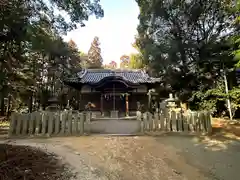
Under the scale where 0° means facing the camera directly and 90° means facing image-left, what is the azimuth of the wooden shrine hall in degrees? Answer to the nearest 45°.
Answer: approximately 0°

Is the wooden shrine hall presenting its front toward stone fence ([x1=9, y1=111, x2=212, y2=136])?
yes

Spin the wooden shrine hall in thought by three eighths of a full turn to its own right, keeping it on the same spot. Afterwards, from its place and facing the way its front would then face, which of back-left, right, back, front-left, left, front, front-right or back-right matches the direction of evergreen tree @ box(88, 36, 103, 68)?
front-right

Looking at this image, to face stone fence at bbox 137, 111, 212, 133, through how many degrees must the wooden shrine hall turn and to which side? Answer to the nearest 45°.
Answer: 0° — it already faces it
